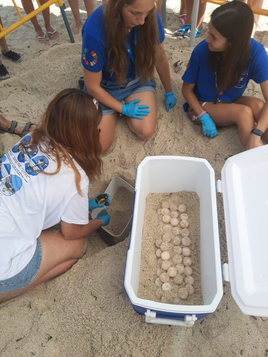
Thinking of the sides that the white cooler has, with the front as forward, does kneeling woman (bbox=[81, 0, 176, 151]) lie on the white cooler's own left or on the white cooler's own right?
on the white cooler's own right

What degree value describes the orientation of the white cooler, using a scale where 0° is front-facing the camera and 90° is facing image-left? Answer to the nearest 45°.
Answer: approximately 90°

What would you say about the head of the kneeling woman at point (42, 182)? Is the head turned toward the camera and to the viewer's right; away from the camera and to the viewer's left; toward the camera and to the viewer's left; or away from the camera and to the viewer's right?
away from the camera and to the viewer's right

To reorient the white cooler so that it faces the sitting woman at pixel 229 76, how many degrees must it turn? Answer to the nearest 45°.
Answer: approximately 90° to its right

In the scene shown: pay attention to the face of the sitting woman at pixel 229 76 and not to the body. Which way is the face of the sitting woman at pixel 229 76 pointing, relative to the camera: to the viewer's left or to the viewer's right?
to the viewer's left
